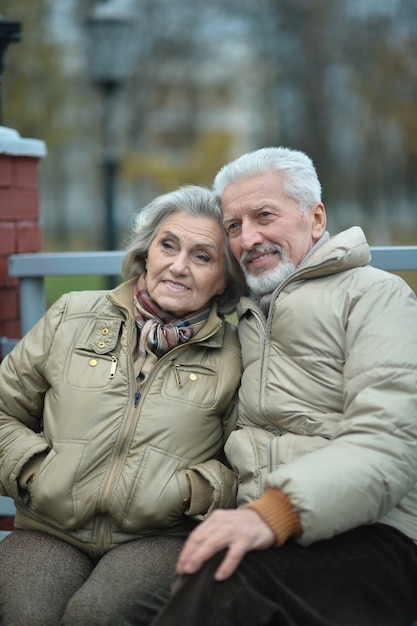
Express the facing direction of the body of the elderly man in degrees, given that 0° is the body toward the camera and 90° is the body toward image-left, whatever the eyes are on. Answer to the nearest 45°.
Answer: approximately 45°

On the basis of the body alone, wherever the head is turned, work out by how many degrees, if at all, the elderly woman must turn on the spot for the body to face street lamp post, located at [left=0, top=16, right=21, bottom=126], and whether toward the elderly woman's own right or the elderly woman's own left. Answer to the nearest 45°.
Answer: approximately 180°

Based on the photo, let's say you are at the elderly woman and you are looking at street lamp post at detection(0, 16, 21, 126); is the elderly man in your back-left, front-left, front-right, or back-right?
back-right

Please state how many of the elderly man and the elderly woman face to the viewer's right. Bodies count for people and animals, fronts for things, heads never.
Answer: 0

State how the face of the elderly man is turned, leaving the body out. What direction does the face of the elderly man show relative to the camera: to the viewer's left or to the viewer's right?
to the viewer's left

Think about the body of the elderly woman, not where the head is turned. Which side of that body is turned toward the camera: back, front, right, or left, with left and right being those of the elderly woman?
front

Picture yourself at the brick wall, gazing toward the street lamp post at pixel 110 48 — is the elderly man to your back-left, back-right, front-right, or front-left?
back-right

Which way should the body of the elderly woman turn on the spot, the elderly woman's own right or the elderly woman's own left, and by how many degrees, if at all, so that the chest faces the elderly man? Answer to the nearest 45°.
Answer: approximately 45° to the elderly woman's own left

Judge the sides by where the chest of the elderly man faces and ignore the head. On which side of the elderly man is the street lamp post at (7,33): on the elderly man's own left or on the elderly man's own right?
on the elderly man's own right
